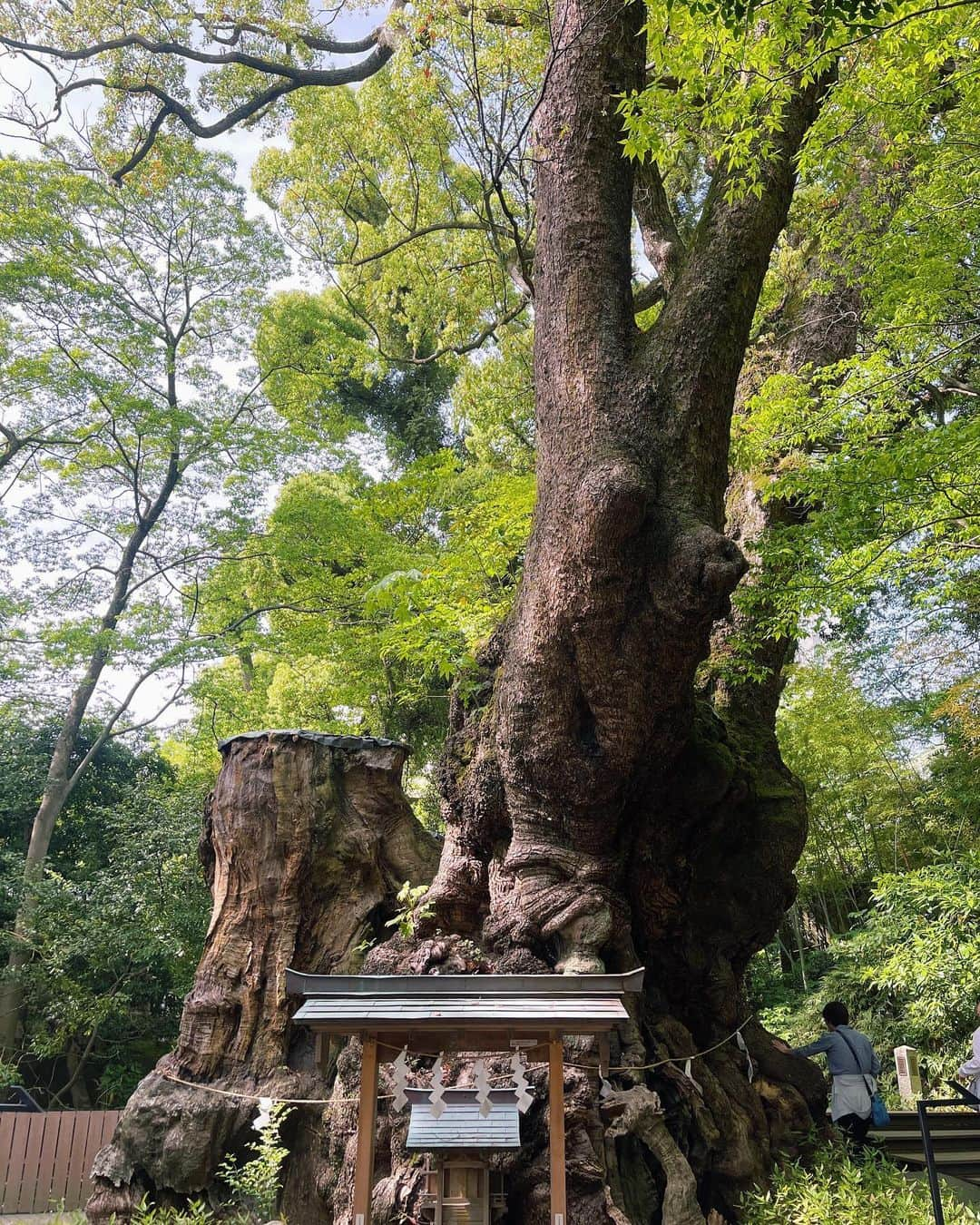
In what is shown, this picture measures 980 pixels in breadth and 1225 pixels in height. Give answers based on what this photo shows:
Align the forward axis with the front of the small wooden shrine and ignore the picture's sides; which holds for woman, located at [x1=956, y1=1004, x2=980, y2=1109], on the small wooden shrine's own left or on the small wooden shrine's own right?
on the small wooden shrine's own left

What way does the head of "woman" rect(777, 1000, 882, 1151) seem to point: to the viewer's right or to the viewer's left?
to the viewer's left

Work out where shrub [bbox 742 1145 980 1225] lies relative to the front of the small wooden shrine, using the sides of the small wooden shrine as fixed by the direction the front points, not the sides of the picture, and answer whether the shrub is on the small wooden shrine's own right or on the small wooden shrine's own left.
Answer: on the small wooden shrine's own left

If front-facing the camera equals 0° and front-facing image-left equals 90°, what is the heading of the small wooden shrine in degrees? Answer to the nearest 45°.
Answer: approximately 0°

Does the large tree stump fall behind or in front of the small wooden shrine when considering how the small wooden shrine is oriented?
behind
